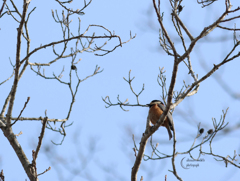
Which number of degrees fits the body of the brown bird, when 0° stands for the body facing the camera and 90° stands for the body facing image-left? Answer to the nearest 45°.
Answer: approximately 45°
